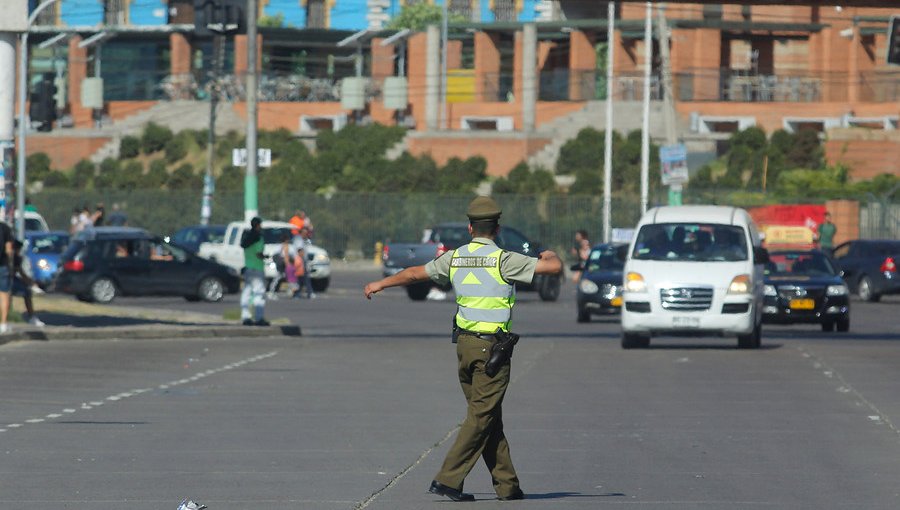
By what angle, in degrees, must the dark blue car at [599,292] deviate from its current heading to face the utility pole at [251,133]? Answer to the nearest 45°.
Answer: approximately 135° to its right

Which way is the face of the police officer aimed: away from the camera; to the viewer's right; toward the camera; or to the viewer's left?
away from the camera

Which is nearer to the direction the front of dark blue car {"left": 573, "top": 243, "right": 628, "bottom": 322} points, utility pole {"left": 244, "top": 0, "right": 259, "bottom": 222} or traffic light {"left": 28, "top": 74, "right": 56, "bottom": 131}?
the traffic light

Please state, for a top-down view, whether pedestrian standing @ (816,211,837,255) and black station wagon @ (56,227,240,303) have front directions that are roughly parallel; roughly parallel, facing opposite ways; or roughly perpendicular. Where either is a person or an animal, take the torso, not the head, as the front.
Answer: roughly perpendicular

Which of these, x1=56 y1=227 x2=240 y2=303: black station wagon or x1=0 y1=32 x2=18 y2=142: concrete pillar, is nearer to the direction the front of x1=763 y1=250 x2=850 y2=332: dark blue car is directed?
the concrete pillar

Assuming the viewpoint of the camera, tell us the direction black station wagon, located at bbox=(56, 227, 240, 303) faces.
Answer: facing to the right of the viewer

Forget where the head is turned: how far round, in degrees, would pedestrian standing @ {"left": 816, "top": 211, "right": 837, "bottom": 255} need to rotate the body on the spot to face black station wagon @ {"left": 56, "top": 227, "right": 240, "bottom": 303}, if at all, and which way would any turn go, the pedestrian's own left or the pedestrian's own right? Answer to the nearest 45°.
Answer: approximately 45° to the pedestrian's own right

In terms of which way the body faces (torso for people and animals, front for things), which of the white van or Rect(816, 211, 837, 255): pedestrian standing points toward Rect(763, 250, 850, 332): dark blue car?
the pedestrian standing

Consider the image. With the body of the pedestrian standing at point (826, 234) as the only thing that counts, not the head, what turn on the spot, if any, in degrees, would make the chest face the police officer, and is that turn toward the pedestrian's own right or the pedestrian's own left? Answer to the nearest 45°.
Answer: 0° — they already face them

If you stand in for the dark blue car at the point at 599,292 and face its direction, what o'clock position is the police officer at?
The police officer is roughly at 12 o'clock from the dark blue car.
